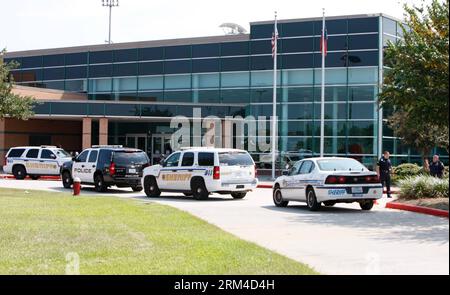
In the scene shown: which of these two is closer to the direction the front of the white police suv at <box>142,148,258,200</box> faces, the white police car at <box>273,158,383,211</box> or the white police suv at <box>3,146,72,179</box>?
the white police suv

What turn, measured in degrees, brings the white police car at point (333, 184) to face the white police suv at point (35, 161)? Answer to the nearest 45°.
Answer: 0° — it already faces it

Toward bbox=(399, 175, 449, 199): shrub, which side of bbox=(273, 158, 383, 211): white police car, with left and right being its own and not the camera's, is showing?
right

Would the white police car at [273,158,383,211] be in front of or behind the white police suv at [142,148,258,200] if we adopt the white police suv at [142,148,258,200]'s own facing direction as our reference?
behind

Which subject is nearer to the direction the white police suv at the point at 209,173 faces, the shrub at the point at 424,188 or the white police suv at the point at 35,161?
the white police suv

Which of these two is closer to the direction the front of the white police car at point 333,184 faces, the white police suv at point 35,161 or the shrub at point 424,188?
the white police suv

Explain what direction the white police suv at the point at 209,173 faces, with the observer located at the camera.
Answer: facing away from the viewer and to the left of the viewer

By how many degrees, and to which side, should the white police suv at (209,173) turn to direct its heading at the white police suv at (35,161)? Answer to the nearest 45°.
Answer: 0° — it already faces it

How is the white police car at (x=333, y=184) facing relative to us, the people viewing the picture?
facing away from the viewer and to the left of the viewer
